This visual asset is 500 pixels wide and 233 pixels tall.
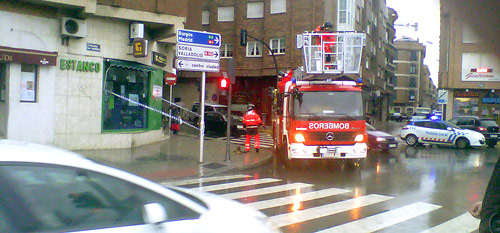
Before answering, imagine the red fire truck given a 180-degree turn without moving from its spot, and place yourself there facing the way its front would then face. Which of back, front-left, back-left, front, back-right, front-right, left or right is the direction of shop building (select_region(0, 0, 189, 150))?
left

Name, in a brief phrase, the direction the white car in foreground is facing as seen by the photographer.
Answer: facing to the right of the viewer

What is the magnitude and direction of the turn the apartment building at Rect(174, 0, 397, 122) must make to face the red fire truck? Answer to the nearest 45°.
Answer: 0° — it already faces it

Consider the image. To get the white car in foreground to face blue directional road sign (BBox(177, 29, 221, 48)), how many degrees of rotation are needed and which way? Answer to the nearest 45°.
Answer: approximately 90° to its left

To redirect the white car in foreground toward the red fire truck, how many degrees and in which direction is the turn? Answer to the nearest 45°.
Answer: approximately 45° to its left

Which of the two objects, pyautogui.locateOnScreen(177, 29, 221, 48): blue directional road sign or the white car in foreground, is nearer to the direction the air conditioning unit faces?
the white car in foreground

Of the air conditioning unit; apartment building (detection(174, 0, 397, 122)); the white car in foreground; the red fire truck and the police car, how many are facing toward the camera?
3

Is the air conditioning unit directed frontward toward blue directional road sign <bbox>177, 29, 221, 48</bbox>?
no

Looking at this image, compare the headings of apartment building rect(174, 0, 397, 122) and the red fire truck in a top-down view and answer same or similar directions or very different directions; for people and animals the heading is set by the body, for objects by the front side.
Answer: same or similar directions

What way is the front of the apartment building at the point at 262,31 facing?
toward the camera

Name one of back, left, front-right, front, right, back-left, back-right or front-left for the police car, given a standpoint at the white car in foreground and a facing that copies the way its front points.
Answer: front-left

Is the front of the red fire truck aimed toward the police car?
no

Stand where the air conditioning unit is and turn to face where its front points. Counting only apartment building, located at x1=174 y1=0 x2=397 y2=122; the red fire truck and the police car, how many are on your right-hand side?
0
